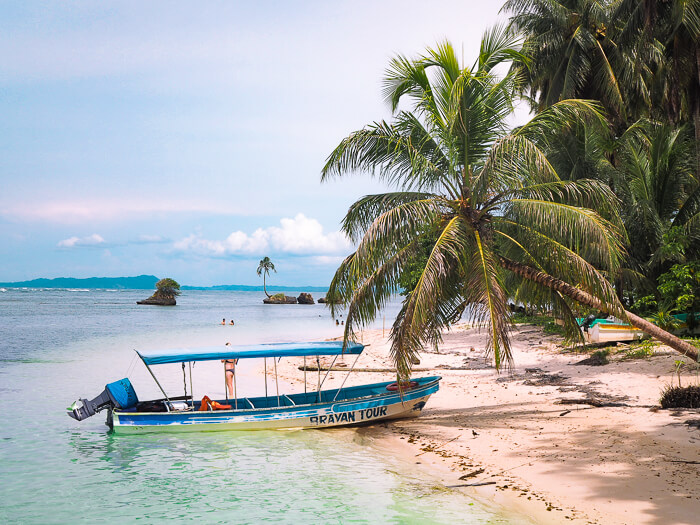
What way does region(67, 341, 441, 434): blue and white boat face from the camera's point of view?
to the viewer's right

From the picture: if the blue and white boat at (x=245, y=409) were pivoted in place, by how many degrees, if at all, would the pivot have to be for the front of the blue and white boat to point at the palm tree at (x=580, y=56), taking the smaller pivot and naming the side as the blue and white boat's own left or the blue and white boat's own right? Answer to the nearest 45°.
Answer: approximately 45° to the blue and white boat's own left
